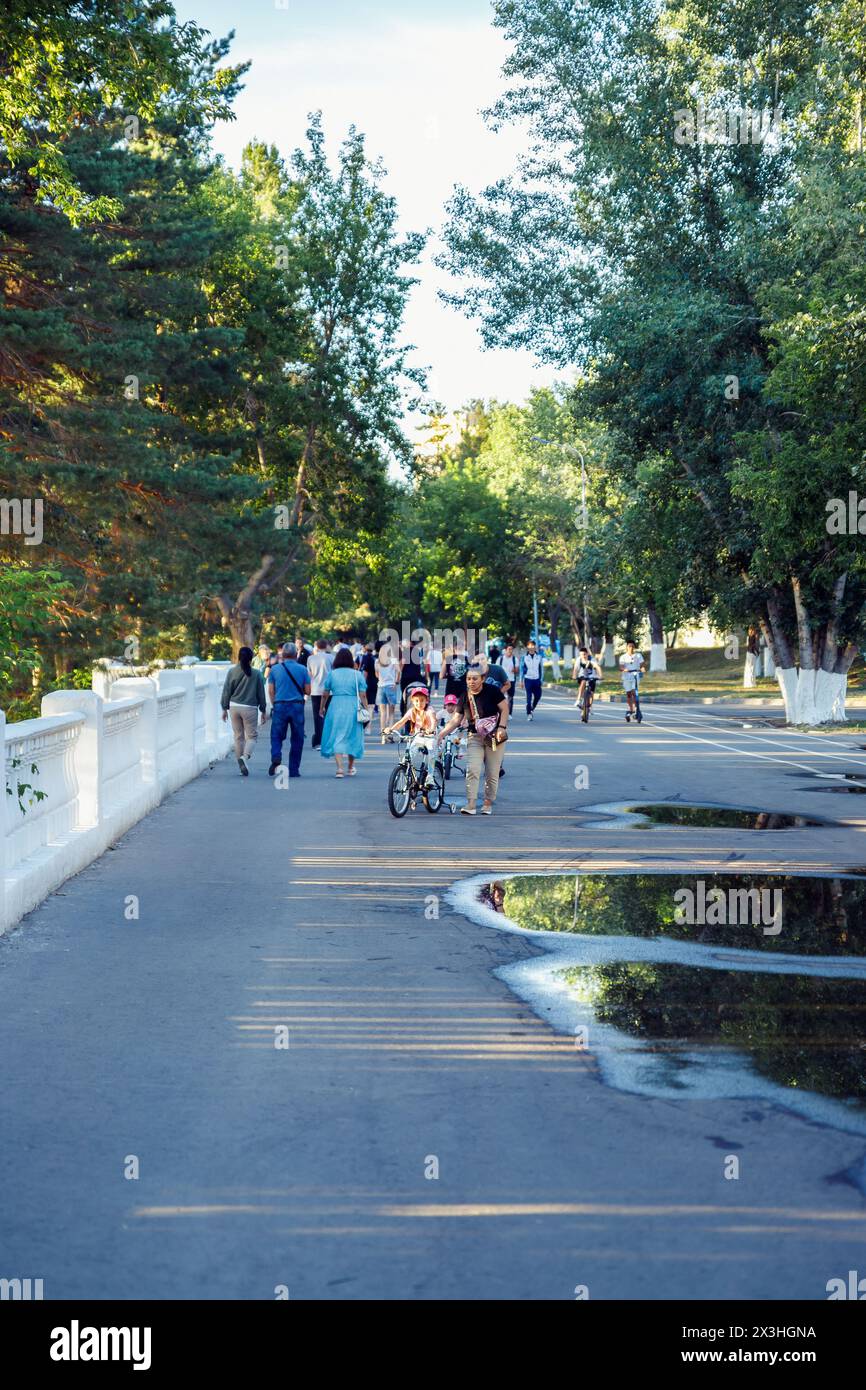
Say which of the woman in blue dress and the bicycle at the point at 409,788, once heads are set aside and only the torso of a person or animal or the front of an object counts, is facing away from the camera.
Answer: the woman in blue dress

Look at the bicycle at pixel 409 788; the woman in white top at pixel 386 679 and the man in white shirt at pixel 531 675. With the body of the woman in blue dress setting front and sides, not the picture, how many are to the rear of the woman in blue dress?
1

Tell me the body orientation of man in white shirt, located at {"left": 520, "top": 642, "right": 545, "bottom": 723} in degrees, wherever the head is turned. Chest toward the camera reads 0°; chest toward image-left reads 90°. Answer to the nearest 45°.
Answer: approximately 0°

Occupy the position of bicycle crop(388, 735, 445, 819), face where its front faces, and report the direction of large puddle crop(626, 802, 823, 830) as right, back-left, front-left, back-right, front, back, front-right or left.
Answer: back-left

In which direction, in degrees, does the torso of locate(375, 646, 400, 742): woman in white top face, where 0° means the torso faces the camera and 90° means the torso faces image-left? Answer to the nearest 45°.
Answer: approximately 180°

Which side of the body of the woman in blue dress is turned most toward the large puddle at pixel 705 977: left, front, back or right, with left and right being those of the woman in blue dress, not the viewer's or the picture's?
back

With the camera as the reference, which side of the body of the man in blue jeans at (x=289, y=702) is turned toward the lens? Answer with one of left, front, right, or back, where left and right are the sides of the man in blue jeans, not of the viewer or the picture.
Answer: back

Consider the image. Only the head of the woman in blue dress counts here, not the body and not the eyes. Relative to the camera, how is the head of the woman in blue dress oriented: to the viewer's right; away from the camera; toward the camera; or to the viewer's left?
away from the camera

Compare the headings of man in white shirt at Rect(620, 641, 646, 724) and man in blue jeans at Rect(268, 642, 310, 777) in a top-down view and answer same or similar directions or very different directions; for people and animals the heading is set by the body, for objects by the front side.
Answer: very different directions

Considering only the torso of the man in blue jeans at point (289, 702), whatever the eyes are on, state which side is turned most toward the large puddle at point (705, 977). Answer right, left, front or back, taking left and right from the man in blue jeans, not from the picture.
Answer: back

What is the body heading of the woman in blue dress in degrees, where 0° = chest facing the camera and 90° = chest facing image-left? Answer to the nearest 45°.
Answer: approximately 180°

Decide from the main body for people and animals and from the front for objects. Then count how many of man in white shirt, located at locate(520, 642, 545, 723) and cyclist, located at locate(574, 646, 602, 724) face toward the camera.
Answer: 2

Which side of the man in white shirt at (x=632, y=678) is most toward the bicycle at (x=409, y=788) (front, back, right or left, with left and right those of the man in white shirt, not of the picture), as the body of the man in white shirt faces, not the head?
front
